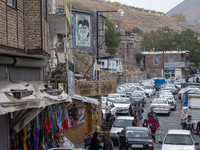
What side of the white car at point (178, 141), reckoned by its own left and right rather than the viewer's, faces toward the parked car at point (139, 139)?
right

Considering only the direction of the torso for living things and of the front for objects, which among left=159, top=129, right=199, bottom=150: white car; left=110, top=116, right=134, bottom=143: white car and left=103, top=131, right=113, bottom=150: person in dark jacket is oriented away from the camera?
the person in dark jacket

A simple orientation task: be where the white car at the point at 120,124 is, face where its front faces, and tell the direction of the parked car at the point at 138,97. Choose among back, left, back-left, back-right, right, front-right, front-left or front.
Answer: back-right

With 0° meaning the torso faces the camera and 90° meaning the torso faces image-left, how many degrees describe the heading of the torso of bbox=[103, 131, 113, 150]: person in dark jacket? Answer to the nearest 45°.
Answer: approximately 180°

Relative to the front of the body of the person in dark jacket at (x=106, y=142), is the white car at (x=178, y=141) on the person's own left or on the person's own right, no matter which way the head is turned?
on the person's own right

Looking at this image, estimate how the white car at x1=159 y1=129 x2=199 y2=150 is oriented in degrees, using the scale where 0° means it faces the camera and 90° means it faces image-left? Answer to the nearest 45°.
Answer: approximately 0°
